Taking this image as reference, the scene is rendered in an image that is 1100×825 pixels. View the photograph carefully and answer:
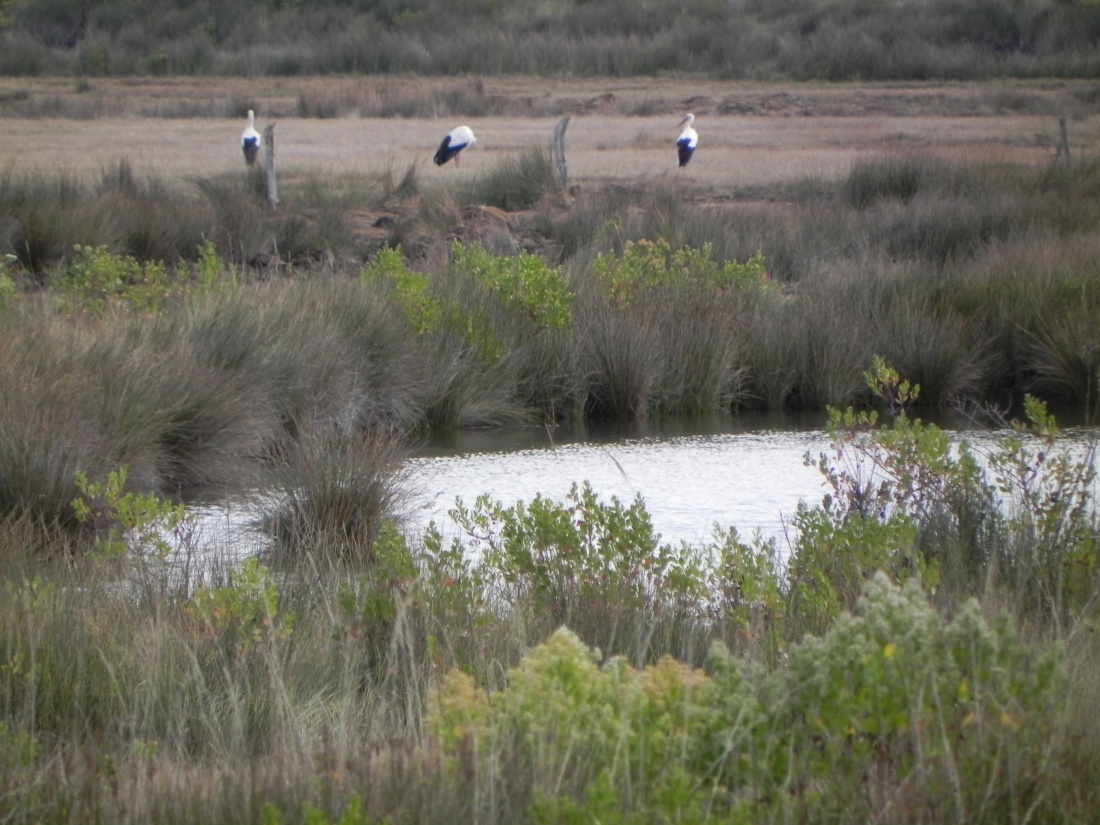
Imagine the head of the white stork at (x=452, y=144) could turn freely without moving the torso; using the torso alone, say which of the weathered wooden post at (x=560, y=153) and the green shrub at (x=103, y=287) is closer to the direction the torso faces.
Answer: the weathered wooden post

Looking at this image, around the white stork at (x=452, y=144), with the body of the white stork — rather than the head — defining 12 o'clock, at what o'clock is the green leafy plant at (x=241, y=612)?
The green leafy plant is roughly at 3 o'clock from the white stork.

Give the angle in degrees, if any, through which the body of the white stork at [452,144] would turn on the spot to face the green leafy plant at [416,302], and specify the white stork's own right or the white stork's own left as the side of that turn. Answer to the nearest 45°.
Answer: approximately 90° to the white stork's own right

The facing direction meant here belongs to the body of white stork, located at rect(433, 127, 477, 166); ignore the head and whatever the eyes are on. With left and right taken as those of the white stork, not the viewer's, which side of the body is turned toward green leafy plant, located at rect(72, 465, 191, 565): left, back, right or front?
right

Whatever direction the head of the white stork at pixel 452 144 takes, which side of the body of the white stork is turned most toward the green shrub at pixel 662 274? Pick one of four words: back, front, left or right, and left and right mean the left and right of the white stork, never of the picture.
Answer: right

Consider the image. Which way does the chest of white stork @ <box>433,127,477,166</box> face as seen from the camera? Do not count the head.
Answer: to the viewer's right

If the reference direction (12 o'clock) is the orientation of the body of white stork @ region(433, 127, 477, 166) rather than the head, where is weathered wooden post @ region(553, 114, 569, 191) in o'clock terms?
The weathered wooden post is roughly at 2 o'clock from the white stork.

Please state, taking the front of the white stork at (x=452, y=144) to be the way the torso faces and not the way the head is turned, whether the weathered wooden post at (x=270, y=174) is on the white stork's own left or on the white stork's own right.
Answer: on the white stork's own right
